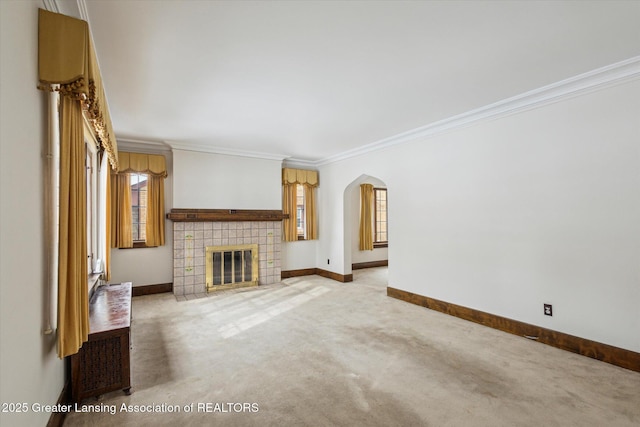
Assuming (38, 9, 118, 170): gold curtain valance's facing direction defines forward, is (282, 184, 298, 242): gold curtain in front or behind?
in front

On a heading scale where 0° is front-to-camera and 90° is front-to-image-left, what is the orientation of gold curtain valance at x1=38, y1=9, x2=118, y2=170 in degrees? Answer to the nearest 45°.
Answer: approximately 270°

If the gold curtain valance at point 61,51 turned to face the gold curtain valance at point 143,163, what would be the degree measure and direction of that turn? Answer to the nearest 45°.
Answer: approximately 90° to its left

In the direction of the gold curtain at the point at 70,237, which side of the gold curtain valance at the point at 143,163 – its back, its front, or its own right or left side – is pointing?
front

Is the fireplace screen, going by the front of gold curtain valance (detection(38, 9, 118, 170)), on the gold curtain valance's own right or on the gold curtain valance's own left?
on the gold curtain valance's own left

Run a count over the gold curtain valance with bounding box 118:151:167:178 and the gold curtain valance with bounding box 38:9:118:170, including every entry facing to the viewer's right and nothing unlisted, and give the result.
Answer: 1

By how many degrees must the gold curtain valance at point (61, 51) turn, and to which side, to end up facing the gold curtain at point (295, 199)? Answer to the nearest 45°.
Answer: approximately 45° to its left

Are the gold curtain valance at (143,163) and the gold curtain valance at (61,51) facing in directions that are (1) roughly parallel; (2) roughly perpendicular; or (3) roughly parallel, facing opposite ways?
roughly perpendicular

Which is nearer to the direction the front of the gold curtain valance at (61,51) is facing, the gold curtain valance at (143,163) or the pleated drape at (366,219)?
the pleated drape

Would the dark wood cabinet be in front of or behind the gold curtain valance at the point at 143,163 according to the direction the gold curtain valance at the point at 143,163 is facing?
in front

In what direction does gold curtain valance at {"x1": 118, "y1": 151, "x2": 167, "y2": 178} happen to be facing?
toward the camera

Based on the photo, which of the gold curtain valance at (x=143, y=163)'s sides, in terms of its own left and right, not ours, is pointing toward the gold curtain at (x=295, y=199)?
left
